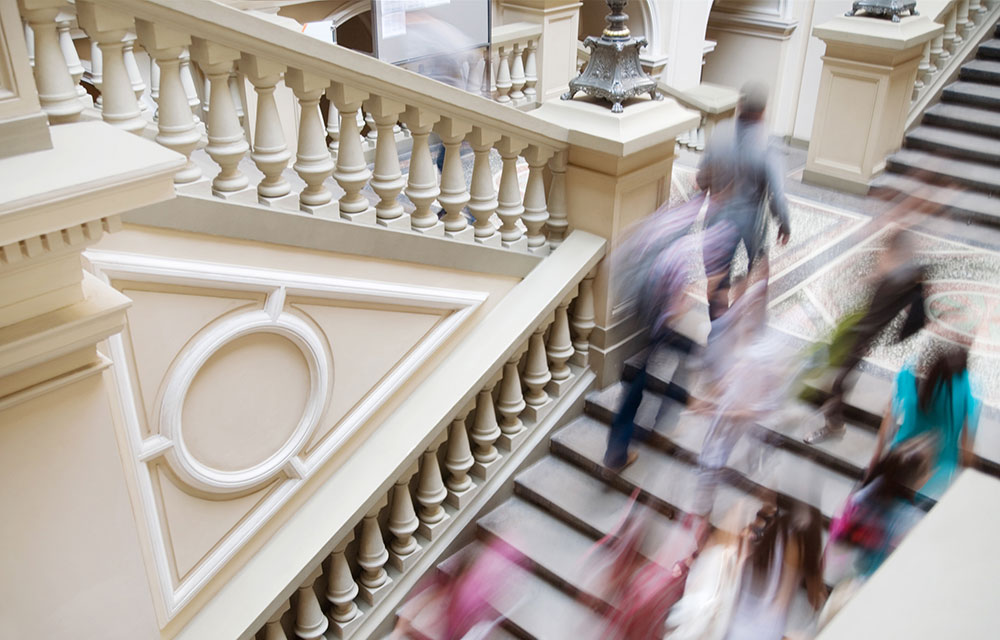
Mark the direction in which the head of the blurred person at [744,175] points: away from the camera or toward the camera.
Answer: away from the camera

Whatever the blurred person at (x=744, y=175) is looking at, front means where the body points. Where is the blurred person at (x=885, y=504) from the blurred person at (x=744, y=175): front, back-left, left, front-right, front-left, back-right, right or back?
back-right

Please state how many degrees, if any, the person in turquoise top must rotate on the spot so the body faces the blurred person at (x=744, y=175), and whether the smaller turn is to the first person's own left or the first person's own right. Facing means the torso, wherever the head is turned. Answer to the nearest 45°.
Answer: approximately 90° to the first person's own left

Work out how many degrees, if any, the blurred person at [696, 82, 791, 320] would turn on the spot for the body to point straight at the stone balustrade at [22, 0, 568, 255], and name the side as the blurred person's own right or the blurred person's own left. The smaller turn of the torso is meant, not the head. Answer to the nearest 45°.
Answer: approximately 135° to the blurred person's own left

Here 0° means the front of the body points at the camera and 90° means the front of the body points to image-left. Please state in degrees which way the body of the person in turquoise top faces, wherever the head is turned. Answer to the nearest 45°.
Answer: approximately 225°

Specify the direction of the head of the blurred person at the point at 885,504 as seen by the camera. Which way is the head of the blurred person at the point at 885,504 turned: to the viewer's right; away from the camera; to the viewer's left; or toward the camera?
away from the camera

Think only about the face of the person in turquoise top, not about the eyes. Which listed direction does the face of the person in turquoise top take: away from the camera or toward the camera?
away from the camera

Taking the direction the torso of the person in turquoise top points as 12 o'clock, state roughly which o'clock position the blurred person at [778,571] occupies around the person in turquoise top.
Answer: The blurred person is roughly at 6 o'clock from the person in turquoise top.

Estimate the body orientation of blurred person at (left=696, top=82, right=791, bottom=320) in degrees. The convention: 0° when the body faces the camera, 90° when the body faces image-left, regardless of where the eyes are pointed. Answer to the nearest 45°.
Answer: approximately 180°

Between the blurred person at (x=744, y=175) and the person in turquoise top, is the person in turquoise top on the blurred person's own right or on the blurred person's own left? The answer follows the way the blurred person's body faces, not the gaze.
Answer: on the blurred person's own right
